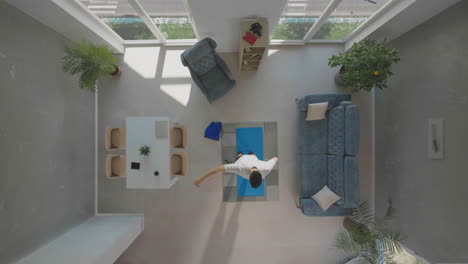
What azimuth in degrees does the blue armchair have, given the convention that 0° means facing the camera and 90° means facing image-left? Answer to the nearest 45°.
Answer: approximately 315°

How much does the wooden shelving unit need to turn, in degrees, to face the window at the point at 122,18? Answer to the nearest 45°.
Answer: approximately 90° to its right

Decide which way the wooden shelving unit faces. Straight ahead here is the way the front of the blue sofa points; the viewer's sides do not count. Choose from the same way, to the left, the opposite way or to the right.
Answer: to the left
